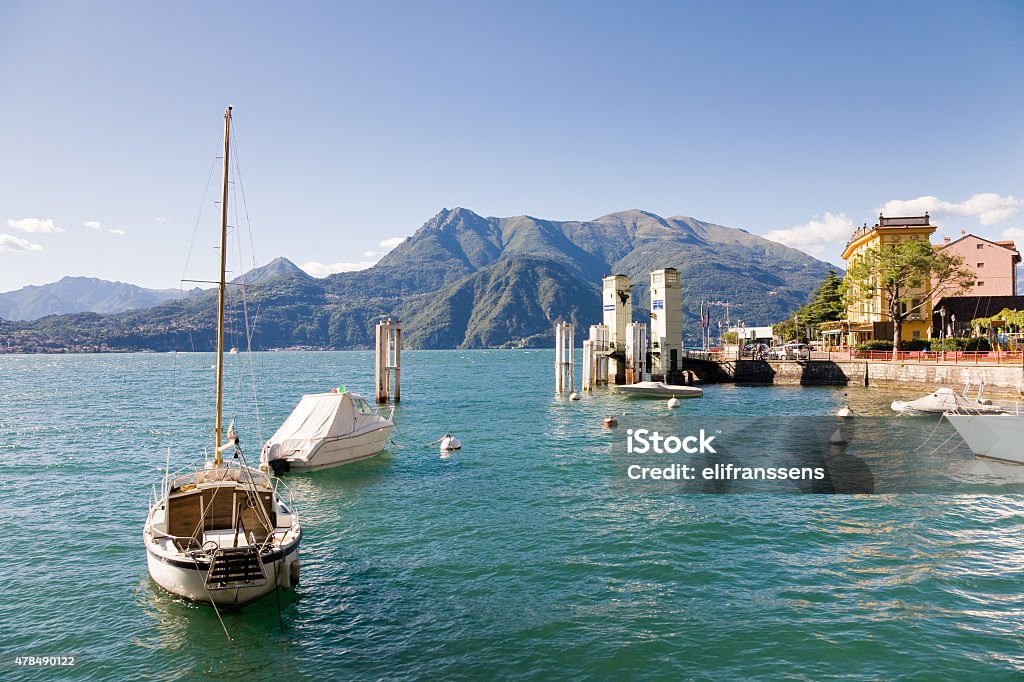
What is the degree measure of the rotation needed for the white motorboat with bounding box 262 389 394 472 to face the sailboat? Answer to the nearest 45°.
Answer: approximately 135° to its right

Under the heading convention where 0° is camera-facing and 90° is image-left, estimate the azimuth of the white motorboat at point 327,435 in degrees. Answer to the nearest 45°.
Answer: approximately 225°

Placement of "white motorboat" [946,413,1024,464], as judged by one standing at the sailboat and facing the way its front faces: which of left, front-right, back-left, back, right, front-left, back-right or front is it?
right

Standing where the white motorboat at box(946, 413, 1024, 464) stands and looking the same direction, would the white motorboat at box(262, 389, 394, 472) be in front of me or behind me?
in front

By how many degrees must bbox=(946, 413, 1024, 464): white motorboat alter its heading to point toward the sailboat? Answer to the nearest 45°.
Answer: approximately 45° to its left

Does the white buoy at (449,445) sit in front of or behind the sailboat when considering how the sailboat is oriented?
in front

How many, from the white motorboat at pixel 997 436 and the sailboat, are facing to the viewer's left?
1

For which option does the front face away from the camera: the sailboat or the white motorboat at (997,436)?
the sailboat

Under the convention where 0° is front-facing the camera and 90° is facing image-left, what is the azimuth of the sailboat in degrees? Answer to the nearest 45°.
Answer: approximately 180°

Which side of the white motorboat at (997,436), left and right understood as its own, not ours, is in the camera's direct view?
left

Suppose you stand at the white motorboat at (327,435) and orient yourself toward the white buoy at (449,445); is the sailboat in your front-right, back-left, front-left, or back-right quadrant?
back-right

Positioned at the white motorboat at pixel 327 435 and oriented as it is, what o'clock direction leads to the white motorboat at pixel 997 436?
the white motorboat at pixel 997 436 is roughly at 2 o'clock from the white motorboat at pixel 327 435.
